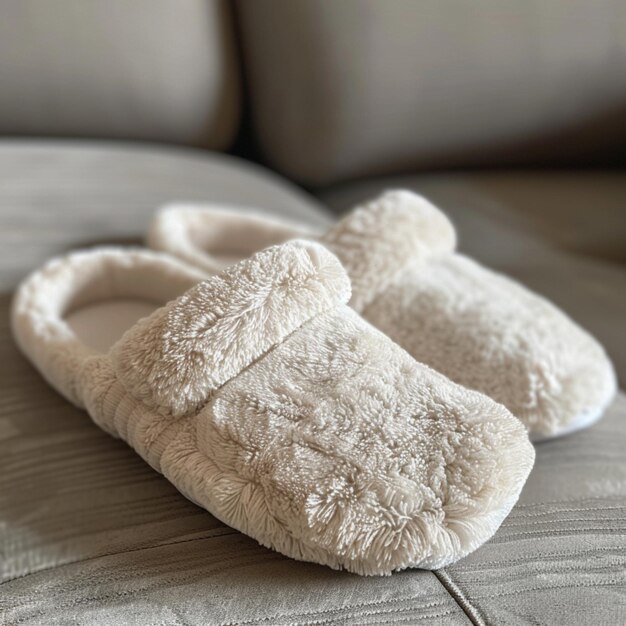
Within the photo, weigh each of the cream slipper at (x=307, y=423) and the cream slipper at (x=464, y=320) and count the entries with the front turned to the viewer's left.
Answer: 0

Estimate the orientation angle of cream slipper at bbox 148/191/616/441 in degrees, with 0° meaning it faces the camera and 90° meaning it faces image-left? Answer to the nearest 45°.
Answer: approximately 315°

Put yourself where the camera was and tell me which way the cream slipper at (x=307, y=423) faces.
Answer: facing the viewer and to the right of the viewer
